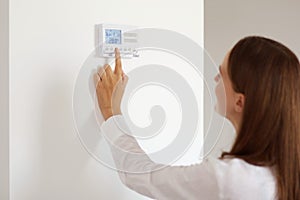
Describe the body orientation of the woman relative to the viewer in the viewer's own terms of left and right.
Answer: facing away from the viewer and to the left of the viewer

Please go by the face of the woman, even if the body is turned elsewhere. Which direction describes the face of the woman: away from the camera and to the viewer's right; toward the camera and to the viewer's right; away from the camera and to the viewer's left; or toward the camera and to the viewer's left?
away from the camera and to the viewer's left
